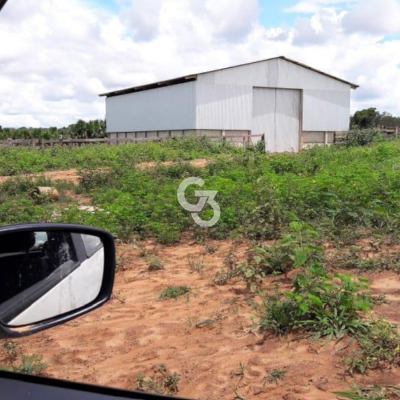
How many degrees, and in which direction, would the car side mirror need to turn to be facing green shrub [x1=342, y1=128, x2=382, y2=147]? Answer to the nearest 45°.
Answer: approximately 135° to its left

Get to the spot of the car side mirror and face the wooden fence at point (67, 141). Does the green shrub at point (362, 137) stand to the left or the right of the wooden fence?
right

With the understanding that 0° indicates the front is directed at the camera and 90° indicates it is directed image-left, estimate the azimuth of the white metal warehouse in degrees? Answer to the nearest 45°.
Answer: approximately 315°

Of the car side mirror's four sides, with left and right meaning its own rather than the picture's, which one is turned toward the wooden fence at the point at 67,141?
back

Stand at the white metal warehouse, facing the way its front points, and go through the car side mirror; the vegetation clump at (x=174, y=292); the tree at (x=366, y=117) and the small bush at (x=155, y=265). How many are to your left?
1

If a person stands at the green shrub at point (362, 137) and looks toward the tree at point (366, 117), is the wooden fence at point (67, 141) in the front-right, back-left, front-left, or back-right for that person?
back-left

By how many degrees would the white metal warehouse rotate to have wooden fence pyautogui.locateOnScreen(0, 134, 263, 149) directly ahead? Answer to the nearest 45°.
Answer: approximately 90° to its right

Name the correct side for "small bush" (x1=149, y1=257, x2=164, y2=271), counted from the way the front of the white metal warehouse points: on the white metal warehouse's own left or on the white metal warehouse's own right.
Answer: on the white metal warehouse's own right

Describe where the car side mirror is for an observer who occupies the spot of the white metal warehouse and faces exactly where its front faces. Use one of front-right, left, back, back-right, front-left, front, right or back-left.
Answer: front-right

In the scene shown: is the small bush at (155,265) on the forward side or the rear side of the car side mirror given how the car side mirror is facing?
on the rear side

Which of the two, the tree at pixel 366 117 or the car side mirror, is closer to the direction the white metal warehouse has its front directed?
the car side mirror

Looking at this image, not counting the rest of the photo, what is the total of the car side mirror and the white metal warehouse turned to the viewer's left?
0
